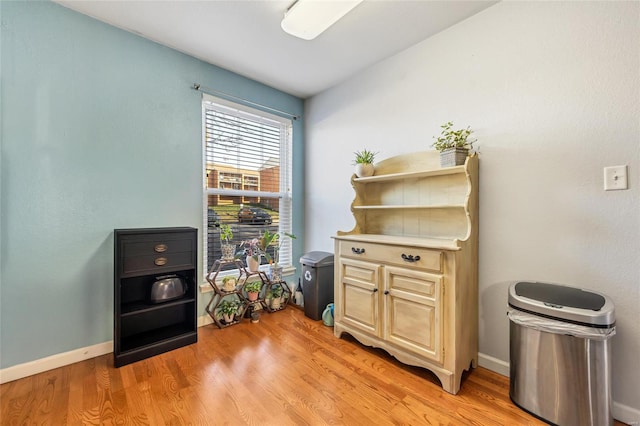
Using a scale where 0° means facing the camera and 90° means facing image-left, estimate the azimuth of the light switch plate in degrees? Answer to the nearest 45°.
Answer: approximately 0°

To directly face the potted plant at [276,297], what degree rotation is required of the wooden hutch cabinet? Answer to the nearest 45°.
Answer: approximately 45° to its right

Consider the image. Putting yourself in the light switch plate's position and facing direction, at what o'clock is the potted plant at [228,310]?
The potted plant is roughly at 2 o'clock from the light switch plate.

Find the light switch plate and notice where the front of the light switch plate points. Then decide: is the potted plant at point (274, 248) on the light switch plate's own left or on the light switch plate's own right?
on the light switch plate's own right

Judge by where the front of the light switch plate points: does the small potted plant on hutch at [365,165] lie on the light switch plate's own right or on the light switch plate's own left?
on the light switch plate's own right

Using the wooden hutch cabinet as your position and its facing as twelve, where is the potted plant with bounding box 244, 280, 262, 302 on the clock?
The potted plant is roughly at 2 o'clock from the wooden hutch cabinet.

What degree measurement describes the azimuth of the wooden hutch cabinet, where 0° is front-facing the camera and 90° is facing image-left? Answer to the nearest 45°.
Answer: approximately 45°

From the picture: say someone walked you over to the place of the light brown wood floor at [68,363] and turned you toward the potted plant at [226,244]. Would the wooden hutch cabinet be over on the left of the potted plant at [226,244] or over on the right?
right

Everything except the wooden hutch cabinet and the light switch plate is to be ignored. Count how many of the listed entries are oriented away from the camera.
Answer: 0

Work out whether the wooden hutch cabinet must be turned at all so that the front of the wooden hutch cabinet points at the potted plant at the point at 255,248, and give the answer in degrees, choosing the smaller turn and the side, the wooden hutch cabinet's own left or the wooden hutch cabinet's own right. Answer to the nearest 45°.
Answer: approximately 45° to the wooden hutch cabinet's own right

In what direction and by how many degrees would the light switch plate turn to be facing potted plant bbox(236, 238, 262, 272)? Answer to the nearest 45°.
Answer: approximately 90° to its right
